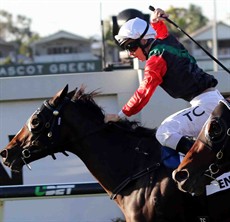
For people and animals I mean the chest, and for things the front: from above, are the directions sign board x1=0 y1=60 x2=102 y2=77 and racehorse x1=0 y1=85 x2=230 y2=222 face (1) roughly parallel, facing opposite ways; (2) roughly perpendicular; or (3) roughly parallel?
roughly perpendicular

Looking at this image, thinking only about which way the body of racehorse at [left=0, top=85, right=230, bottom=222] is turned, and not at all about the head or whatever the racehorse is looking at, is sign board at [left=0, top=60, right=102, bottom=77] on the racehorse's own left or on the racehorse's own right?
on the racehorse's own right

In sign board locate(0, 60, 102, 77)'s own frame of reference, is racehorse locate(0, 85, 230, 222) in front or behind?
in front

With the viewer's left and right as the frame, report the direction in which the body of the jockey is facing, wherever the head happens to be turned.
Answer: facing to the left of the viewer

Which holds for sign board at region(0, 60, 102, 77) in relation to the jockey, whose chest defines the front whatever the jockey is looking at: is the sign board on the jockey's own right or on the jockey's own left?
on the jockey's own right

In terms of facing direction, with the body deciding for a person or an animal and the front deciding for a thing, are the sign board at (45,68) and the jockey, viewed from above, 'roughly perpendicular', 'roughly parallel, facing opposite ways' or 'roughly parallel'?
roughly perpendicular

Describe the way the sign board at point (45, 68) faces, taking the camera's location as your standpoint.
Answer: facing the viewer

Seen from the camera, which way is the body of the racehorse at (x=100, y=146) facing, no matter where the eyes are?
to the viewer's left

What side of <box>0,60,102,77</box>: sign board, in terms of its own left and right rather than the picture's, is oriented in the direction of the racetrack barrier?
front

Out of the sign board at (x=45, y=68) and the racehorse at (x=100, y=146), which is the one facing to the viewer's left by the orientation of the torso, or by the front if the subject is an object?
the racehorse

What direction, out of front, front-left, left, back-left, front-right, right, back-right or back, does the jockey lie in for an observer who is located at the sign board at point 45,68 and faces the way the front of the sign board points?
front
